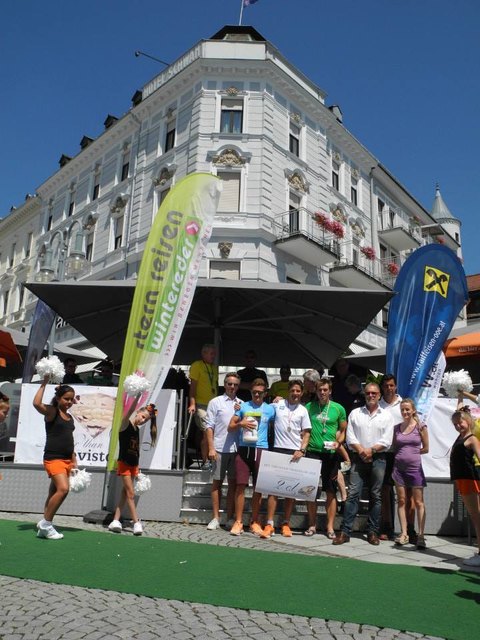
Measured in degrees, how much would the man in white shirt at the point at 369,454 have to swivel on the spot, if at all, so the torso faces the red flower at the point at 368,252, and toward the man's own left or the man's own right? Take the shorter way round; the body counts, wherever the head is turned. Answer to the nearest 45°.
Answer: approximately 180°

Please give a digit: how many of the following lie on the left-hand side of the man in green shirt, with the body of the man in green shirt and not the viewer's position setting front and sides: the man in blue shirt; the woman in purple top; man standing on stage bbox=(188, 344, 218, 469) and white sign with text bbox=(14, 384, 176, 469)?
1

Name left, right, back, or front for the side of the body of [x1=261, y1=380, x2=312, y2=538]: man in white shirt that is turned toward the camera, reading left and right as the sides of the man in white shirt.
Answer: front

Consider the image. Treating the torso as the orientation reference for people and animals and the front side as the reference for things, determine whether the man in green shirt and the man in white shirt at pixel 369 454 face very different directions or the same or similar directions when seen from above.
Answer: same or similar directions

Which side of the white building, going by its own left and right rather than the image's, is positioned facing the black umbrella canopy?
front

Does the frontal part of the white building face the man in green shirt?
yes

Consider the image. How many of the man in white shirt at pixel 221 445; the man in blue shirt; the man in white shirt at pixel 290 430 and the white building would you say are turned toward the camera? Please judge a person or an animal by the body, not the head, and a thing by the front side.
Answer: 4

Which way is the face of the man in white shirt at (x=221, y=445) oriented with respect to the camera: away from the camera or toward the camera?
toward the camera

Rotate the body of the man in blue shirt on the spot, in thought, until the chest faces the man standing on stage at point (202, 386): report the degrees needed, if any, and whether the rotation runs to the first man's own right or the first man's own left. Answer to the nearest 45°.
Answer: approximately 135° to the first man's own right

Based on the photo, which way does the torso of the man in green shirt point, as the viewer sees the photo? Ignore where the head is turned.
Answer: toward the camera

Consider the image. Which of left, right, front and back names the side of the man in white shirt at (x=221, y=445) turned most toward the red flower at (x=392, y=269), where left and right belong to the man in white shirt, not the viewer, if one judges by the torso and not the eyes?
back

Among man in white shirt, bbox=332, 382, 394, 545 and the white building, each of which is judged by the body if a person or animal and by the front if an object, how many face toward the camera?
2
